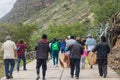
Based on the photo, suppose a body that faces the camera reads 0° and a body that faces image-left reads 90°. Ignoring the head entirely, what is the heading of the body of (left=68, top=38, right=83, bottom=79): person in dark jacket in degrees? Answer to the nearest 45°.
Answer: approximately 180°

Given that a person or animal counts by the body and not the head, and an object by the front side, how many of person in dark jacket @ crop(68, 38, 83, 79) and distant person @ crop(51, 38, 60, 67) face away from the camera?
2

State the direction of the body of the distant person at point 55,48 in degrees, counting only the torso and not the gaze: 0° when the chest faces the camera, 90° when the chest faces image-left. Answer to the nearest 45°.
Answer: approximately 180°

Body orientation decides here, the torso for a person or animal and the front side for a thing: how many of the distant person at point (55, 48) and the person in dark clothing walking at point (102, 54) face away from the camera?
2

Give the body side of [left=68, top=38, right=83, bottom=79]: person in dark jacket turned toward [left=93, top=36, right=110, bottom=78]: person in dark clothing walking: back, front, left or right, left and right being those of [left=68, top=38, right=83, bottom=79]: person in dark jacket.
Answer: right

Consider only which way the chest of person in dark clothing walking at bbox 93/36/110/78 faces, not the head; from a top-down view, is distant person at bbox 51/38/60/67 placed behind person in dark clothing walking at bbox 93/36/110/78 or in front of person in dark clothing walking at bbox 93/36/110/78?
in front

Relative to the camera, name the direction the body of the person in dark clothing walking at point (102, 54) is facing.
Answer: away from the camera

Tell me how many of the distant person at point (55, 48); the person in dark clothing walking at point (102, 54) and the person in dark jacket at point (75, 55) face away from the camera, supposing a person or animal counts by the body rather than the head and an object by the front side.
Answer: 3
